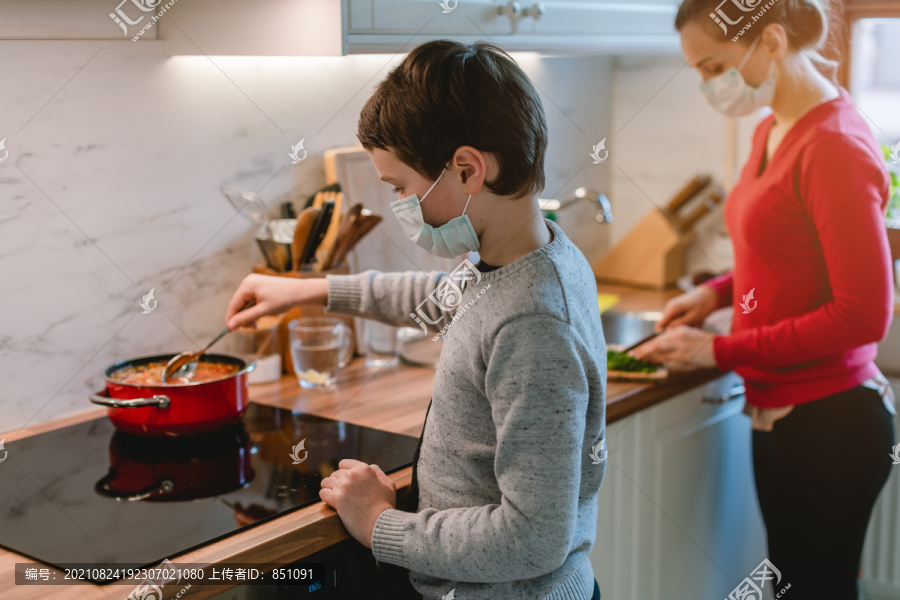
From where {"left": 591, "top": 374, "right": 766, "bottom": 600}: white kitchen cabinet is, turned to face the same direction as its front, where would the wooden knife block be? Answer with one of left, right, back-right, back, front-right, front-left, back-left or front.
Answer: back-left

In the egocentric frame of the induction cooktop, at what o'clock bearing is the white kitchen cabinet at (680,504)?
The white kitchen cabinet is roughly at 10 o'clock from the induction cooktop.

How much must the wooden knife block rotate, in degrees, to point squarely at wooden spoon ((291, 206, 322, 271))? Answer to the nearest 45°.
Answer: approximately 90° to its right

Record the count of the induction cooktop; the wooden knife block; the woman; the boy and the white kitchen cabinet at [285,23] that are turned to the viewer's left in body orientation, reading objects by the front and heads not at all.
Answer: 2

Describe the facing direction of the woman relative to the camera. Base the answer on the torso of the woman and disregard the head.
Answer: to the viewer's left

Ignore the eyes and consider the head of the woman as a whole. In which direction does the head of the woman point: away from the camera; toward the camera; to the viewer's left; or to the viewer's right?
to the viewer's left

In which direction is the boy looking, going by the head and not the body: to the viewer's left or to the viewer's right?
to the viewer's left

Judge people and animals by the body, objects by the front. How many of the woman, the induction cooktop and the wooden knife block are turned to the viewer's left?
1

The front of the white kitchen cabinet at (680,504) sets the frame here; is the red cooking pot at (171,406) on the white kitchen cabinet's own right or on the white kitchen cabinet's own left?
on the white kitchen cabinet's own right

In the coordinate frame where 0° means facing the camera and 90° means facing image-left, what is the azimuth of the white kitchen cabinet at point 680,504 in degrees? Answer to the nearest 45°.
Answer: approximately 315°

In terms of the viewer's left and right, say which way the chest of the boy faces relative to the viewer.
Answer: facing to the left of the viewer
